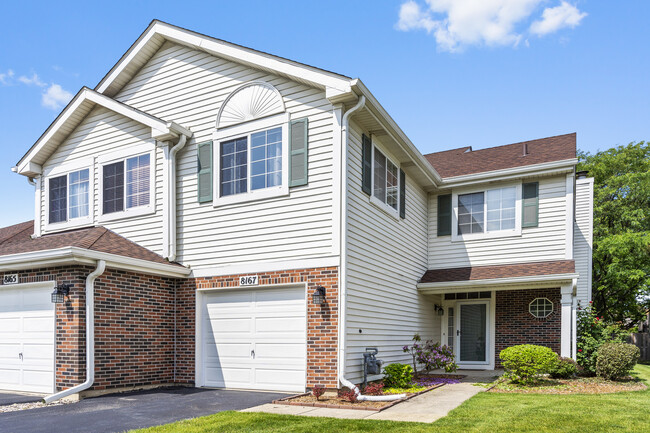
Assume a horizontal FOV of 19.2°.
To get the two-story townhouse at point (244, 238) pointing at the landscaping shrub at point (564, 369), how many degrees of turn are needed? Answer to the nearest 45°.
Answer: approximately 135° to its left

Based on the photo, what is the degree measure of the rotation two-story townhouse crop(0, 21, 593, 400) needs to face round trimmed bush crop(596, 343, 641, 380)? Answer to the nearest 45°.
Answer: approximately 135° to its left

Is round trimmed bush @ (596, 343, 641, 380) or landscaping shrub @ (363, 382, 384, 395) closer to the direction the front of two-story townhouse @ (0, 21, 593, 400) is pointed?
the landscaping shrub

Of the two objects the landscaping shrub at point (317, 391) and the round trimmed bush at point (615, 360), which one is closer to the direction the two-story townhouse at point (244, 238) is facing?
the landscaping shrub

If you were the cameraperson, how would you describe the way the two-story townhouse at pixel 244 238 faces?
facing the viewer and to the left of the viewer
